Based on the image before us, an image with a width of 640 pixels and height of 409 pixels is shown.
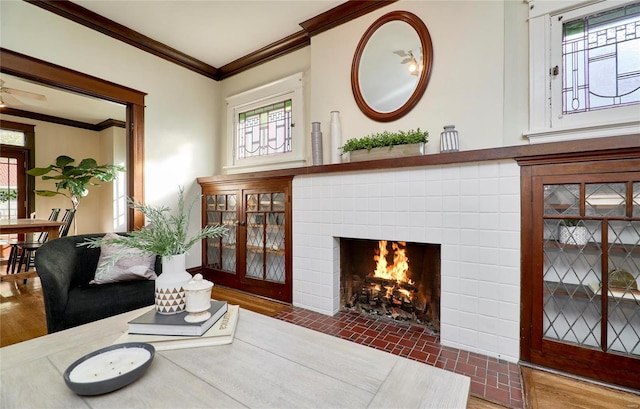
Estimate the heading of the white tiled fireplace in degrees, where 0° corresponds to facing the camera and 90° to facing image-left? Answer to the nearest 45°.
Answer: approximately 45°

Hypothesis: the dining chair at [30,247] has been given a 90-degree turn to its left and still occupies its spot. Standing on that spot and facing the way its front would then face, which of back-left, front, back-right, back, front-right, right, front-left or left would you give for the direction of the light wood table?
front

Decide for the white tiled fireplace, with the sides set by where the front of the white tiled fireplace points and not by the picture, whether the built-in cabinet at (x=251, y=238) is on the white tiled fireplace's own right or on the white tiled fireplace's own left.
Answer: on the white tiled fireplace's own right

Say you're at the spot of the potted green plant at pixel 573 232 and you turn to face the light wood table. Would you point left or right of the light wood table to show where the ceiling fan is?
right

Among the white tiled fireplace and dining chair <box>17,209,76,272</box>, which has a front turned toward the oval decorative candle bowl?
the white tiled fireplace

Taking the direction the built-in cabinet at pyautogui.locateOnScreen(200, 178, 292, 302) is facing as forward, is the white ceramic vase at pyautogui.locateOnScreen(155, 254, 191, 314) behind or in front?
in front

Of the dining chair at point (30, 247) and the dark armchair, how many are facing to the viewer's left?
1

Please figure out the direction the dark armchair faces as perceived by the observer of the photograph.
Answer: facing the viewer and to the right of the viewer

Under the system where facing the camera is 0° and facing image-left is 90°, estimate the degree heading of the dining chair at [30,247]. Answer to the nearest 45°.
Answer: approximately 90°

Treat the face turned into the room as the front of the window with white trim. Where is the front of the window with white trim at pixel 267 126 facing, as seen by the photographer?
facing the viewer and to the left of the viewer

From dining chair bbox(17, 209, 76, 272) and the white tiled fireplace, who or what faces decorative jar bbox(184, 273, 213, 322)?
the white tiled fireplace

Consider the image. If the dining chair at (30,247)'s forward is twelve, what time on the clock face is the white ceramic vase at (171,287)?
The white ceramic vase is roughly at 9 o'clock from the dining chair.

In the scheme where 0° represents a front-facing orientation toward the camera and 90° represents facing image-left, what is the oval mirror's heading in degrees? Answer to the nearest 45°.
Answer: approximately 45°
